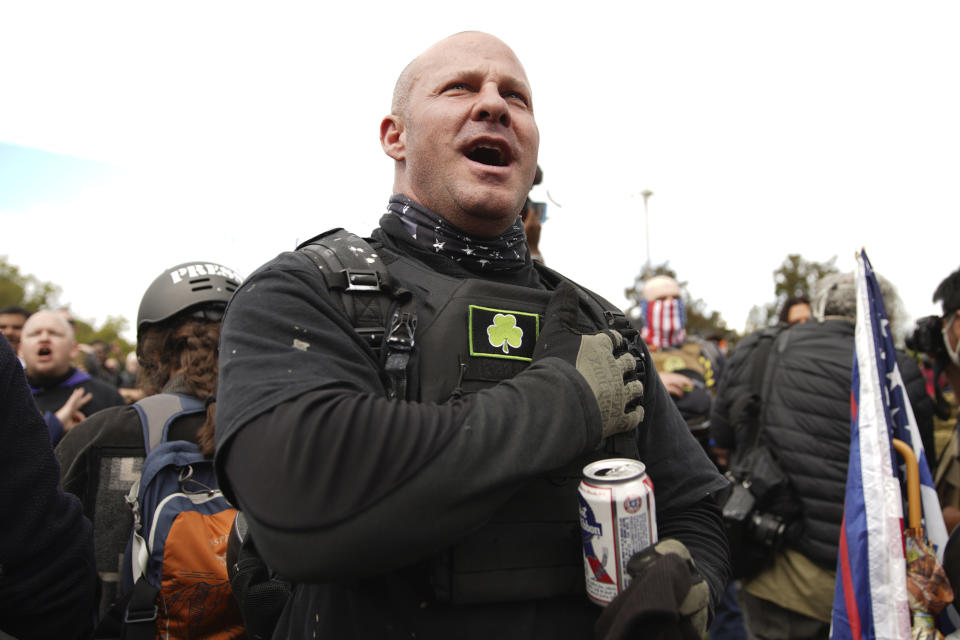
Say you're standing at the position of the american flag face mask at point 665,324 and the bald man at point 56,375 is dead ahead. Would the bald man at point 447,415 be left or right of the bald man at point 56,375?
left

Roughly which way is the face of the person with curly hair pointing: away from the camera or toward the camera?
away from the camera

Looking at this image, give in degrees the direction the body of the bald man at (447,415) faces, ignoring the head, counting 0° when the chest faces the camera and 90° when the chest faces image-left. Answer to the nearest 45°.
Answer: approximately 315°

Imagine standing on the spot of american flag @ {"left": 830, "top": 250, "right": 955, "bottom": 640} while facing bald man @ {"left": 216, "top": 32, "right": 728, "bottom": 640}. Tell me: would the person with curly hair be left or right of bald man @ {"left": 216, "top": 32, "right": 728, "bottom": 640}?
right

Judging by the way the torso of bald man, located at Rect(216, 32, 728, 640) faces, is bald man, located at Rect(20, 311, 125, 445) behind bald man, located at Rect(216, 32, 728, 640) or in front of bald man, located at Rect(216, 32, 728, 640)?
behind

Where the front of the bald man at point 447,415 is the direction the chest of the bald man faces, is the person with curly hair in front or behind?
behind

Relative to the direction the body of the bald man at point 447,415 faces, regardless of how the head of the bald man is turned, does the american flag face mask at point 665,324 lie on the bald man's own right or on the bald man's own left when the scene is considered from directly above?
on the bald man's own left

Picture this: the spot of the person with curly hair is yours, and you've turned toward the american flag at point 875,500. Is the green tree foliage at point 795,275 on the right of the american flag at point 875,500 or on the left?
left

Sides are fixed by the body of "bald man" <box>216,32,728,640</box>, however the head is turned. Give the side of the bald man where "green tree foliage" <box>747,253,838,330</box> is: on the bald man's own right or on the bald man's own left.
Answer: on the bald man's own left

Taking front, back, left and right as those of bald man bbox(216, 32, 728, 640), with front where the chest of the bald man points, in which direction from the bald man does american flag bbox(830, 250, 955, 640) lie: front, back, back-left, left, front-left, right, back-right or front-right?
left
